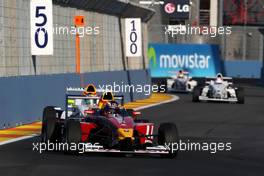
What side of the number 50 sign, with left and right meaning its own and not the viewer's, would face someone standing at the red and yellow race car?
front

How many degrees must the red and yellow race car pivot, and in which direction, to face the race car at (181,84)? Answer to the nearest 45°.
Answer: approximately 135° to its left

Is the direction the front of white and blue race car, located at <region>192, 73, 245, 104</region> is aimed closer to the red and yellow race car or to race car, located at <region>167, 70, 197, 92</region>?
the red and yellow race car

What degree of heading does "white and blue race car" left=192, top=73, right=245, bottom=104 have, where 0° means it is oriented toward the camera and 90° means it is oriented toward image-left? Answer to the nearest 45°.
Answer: approximately 0°
